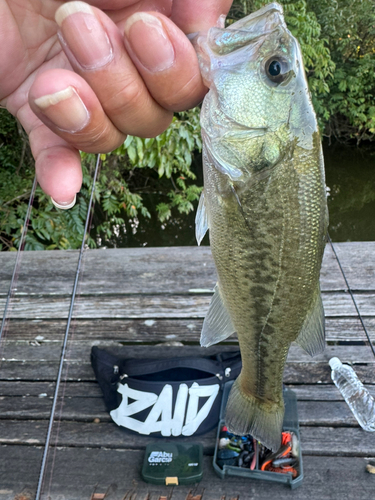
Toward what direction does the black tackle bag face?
toward the camera
